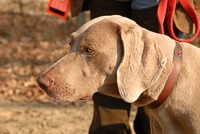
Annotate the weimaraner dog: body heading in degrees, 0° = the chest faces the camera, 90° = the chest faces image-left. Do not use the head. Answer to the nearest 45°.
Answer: approximately 90°
